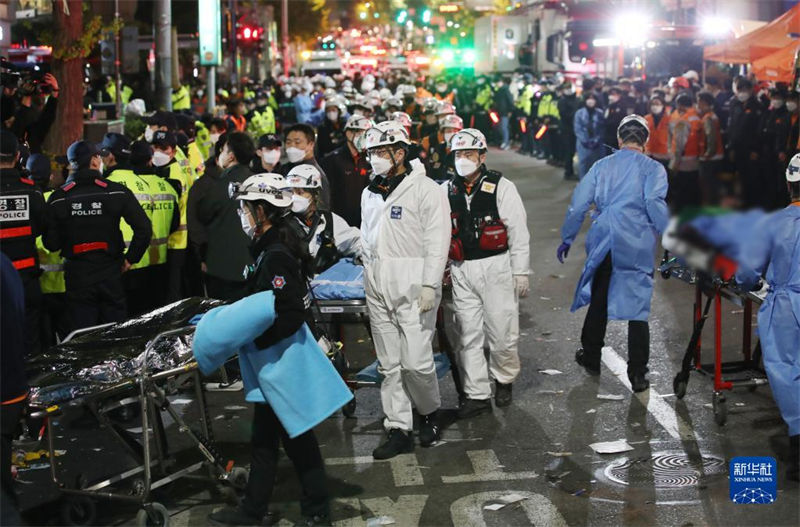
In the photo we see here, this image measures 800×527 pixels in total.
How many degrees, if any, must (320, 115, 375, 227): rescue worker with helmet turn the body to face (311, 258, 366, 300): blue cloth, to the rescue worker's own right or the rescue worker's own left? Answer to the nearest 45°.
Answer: approximately 45° to the rescue worker's own right

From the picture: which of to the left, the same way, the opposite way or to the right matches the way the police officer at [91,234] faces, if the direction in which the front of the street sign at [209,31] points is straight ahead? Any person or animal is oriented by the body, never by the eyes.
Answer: the opposite way

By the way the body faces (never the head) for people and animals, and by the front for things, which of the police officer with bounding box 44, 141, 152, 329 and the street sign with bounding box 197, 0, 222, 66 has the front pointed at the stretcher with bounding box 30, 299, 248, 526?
the street sign

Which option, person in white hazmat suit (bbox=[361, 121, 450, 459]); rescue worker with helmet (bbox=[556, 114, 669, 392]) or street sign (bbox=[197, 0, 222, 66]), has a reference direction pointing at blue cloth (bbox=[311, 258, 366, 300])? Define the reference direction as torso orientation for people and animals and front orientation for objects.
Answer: the street sign

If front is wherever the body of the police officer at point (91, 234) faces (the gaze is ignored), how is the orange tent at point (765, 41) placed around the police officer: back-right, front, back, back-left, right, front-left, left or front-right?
front-right

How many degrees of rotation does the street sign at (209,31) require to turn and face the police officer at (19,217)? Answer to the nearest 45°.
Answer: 0° — it already faces them

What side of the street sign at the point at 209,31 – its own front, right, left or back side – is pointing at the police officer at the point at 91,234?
front

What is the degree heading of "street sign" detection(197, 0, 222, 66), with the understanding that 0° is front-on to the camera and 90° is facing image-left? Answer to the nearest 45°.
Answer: approximately 0°

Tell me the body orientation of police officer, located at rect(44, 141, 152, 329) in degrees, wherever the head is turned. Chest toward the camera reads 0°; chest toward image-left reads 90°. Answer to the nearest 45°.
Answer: approximately 180°

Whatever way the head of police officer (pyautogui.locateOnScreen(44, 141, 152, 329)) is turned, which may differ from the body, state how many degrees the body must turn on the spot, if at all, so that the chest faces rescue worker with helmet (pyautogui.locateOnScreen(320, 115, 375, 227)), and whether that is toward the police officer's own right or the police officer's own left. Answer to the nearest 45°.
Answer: approximately 45° to the police officer's own right

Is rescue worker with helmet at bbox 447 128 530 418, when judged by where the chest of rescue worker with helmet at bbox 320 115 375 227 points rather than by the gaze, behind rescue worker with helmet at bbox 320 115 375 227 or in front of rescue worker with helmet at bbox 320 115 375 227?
in front
